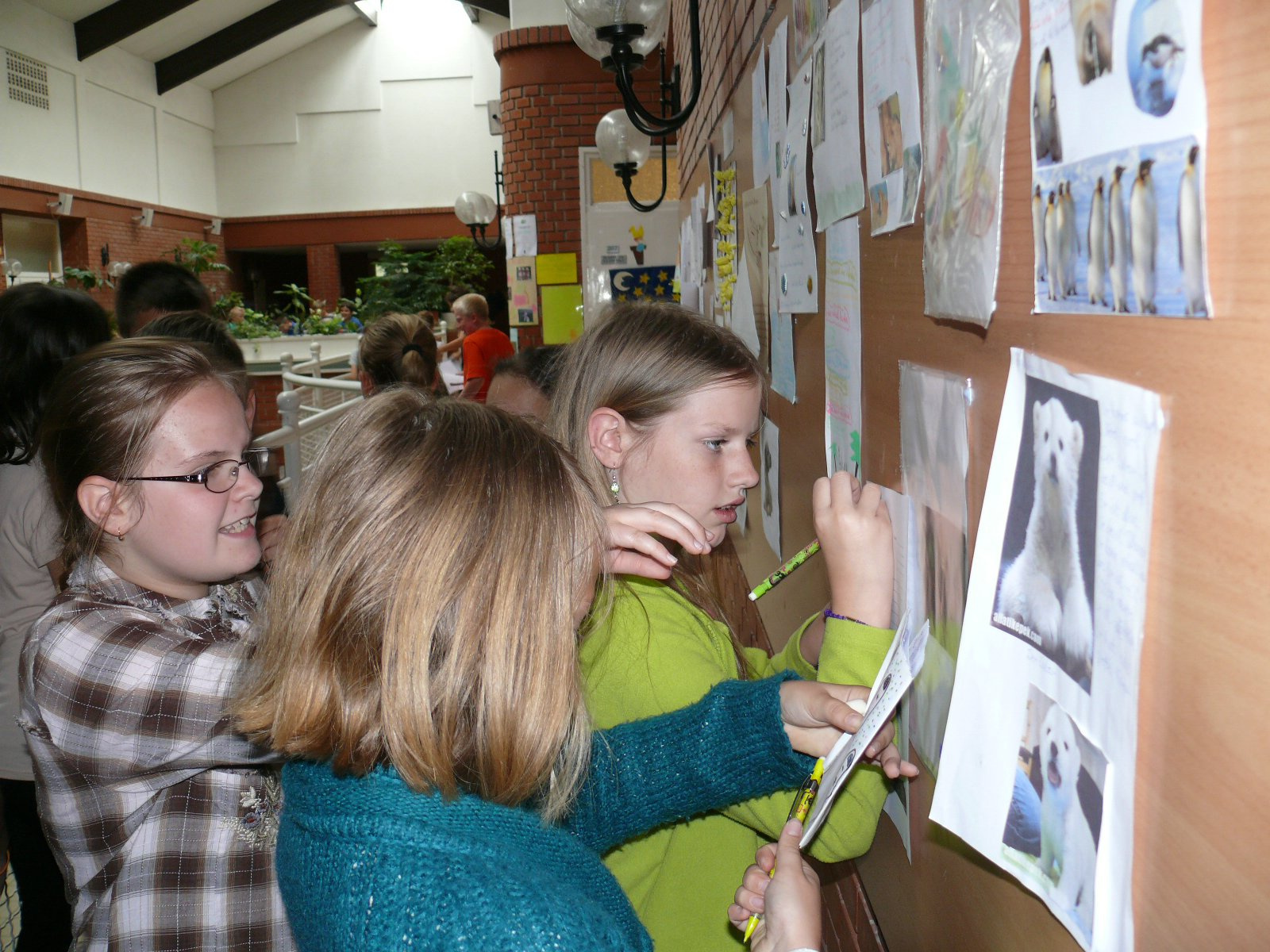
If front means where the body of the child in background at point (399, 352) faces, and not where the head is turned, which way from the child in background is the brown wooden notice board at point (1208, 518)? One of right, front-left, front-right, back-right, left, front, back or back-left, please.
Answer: back

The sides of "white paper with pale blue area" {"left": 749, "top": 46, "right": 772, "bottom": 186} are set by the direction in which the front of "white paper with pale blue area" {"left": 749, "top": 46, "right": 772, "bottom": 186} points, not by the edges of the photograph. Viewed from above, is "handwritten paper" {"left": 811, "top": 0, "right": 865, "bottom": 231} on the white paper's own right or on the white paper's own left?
on the white paper's own left

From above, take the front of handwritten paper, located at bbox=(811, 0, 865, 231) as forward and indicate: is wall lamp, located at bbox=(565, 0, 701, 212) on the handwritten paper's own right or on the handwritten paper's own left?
on the handwritten paper's own right

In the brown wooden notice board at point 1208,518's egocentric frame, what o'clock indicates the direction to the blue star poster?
The blue star poster is roughly at 4 o'clock from the brown wooden notice board.

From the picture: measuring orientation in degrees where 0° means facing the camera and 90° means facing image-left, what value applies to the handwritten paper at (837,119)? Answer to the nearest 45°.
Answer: approximately 45°

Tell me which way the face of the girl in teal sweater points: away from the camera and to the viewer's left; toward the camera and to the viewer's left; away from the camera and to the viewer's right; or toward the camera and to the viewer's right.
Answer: away from the camera and to the viewer's right

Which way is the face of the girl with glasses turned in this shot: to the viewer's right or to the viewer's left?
to the viewer's right

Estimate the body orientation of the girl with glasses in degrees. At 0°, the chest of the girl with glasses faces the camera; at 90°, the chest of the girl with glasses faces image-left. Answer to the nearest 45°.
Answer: approximately 270°

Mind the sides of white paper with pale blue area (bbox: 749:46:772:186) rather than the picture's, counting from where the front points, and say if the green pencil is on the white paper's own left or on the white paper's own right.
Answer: on the white paper's own left

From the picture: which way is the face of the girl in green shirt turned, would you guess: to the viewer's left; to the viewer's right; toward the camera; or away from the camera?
to the viewer's right

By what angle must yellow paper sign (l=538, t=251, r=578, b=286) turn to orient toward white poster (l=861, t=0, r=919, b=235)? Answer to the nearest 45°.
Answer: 0° — it already faces it

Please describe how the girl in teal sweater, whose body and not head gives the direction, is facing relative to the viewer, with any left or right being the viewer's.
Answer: facing away from the viewer and to the right of the viewer
